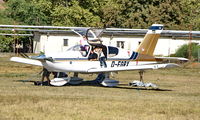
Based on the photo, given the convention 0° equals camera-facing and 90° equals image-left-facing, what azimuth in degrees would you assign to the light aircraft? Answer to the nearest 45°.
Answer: approximately 45°
